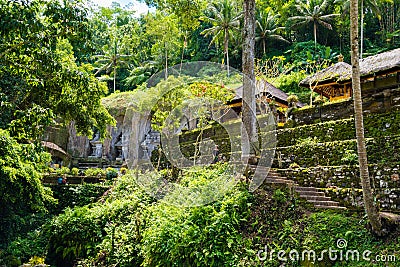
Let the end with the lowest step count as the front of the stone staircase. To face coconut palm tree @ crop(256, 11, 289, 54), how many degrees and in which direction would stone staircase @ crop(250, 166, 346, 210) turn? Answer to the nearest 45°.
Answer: approximately 135° to its left

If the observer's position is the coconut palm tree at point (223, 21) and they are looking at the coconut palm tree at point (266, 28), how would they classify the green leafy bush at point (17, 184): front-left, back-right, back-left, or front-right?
back-right

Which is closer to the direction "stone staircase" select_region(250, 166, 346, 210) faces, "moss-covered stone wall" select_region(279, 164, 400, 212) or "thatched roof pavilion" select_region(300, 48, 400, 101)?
the moss-covered stone wall

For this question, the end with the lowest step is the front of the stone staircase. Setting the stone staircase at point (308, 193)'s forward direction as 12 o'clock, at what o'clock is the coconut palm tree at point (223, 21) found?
The coconut palm tree is roughly at 7 o'clock from the stone staircase.

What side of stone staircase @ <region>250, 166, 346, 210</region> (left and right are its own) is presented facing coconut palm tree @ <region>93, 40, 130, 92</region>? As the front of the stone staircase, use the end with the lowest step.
back

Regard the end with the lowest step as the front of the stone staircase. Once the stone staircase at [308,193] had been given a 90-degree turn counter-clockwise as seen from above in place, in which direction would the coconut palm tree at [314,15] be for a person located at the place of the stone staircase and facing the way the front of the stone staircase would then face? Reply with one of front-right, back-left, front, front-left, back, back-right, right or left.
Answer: front-left
